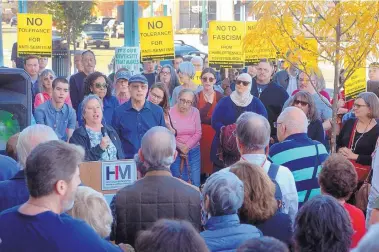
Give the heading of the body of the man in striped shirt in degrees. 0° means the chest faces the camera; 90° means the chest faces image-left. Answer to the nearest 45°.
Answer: approximately 135°

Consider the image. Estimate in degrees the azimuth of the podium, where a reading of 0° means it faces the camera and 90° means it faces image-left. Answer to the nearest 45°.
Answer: approximately 315°

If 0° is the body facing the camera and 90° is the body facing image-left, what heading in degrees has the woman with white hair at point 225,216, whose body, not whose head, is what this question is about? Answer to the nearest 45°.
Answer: approximately 135°

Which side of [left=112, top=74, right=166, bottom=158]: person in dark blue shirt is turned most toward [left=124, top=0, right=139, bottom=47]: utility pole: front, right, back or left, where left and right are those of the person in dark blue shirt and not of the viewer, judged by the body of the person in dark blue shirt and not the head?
back
